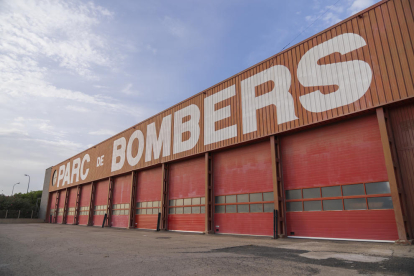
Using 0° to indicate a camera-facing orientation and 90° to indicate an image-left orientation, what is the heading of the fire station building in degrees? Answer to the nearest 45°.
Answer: approximately 45°
